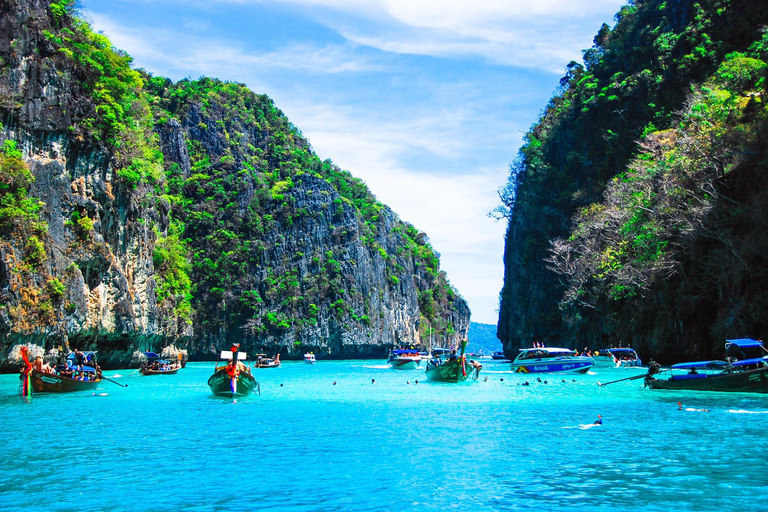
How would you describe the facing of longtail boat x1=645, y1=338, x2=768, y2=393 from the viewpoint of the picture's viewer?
facing to the right of the viewer

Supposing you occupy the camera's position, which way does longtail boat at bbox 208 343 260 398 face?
facing the viewer

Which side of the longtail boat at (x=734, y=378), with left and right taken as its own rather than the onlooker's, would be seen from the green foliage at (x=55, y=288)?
back

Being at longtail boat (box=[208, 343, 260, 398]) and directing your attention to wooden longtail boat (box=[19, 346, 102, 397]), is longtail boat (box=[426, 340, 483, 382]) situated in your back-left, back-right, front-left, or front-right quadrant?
back-right

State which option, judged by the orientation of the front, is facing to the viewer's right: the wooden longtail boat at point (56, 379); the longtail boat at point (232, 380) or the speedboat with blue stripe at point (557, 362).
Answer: the speedboat with blue stripe

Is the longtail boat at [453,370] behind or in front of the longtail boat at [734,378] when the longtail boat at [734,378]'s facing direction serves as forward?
behind

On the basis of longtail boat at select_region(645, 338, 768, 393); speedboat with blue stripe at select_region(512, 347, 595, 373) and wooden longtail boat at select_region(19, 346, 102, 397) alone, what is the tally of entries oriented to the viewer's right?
2

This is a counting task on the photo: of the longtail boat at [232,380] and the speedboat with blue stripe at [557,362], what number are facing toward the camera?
1

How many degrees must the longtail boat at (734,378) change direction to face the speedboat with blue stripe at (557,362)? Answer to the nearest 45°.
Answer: approximately 135° to its left

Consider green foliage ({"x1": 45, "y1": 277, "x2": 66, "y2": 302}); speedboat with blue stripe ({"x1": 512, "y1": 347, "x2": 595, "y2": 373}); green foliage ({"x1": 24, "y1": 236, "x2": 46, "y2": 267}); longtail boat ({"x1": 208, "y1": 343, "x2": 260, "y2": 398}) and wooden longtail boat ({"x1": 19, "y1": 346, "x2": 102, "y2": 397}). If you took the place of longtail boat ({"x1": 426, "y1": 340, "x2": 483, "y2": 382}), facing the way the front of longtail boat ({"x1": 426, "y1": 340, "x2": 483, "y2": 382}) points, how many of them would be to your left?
1

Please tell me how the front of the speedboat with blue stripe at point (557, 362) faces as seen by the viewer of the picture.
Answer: facing to the right of the viewer

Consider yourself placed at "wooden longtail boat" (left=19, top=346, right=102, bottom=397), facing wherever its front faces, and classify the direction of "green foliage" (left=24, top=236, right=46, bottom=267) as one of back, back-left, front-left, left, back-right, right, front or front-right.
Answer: back-right
